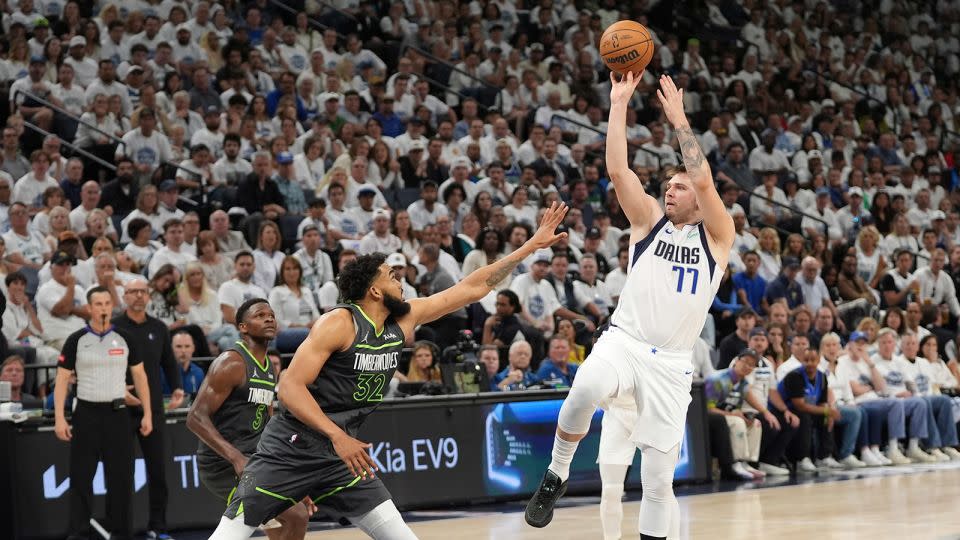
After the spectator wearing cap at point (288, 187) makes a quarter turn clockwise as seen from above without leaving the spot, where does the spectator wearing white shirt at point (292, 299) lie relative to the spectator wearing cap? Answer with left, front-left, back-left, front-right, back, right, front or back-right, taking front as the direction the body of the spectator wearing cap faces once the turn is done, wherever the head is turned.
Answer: left

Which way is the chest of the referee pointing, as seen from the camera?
toward the camera

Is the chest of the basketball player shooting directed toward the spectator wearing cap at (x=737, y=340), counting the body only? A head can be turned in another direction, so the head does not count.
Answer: no

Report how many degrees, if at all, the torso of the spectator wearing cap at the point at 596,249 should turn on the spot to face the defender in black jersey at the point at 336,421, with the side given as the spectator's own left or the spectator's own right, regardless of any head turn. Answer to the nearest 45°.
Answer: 0° — they already face them

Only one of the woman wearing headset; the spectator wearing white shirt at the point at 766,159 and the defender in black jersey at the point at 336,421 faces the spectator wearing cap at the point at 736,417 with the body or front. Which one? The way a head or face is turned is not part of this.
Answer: the spectator wearing white shirt

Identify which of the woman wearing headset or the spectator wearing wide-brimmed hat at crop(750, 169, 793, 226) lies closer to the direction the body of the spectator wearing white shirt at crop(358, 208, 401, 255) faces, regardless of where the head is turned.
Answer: the woman wearing headset

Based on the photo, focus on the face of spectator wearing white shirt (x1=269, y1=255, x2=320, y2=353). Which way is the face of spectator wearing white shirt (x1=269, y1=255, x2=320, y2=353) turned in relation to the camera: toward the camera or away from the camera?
toward the camera

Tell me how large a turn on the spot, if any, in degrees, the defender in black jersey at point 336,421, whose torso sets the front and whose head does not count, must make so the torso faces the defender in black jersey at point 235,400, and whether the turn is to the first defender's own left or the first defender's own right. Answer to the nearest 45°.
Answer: approximately 180°

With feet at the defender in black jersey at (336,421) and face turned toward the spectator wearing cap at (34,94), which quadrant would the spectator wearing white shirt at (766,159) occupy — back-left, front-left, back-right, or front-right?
front-right

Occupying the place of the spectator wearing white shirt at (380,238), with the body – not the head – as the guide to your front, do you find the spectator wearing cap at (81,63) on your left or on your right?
on your right

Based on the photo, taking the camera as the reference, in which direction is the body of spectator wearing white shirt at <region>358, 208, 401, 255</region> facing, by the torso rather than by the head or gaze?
toward the camera

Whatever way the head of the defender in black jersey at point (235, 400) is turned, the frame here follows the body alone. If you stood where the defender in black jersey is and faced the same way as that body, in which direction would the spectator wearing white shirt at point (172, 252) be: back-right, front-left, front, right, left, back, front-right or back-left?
back-left

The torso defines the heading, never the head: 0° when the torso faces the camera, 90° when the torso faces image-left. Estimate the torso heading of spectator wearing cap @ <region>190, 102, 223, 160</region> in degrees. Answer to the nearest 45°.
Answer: approximately 315°

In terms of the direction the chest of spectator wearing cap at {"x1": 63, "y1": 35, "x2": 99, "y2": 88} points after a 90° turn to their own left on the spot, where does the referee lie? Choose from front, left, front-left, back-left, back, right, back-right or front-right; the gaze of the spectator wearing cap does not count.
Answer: right

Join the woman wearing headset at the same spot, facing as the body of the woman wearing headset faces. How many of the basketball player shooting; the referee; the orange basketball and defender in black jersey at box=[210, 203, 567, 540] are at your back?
0

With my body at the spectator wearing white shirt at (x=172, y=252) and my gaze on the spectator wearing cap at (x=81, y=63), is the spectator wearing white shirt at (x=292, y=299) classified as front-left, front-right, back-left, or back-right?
back-right

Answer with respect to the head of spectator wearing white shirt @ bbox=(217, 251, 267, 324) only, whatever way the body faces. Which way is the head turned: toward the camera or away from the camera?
toward the camera

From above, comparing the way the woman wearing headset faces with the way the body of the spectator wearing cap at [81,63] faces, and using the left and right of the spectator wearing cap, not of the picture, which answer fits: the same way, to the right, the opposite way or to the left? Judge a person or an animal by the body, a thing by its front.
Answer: the same way
